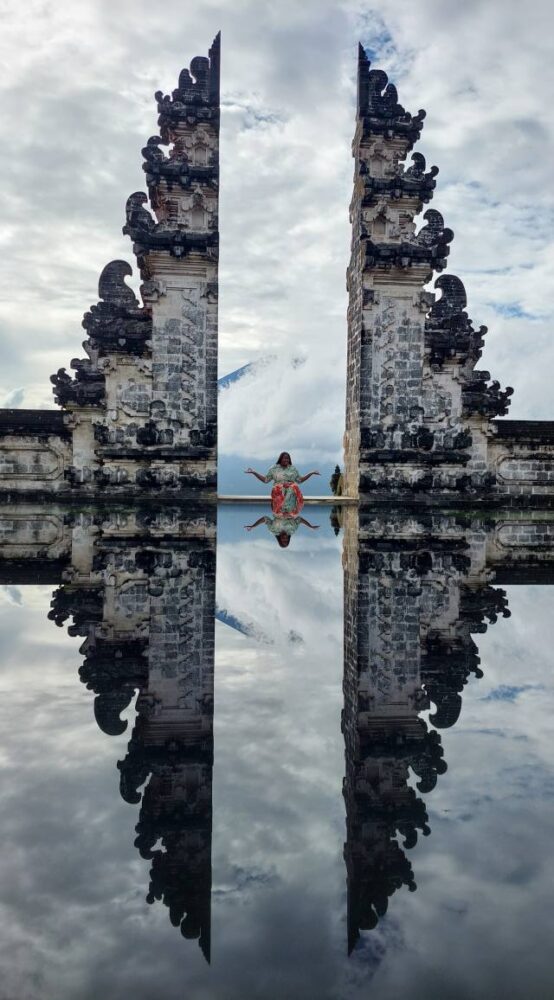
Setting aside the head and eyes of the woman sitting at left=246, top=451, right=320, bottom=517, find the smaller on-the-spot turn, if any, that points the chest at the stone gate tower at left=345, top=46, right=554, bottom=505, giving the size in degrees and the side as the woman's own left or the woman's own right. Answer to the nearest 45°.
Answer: approximately 135° to the woman's own left

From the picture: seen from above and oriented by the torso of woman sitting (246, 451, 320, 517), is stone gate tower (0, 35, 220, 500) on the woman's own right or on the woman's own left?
on the woman's own right

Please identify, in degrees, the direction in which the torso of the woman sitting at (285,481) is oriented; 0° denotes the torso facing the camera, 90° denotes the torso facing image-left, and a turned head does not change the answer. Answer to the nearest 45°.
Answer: approximately 0°
